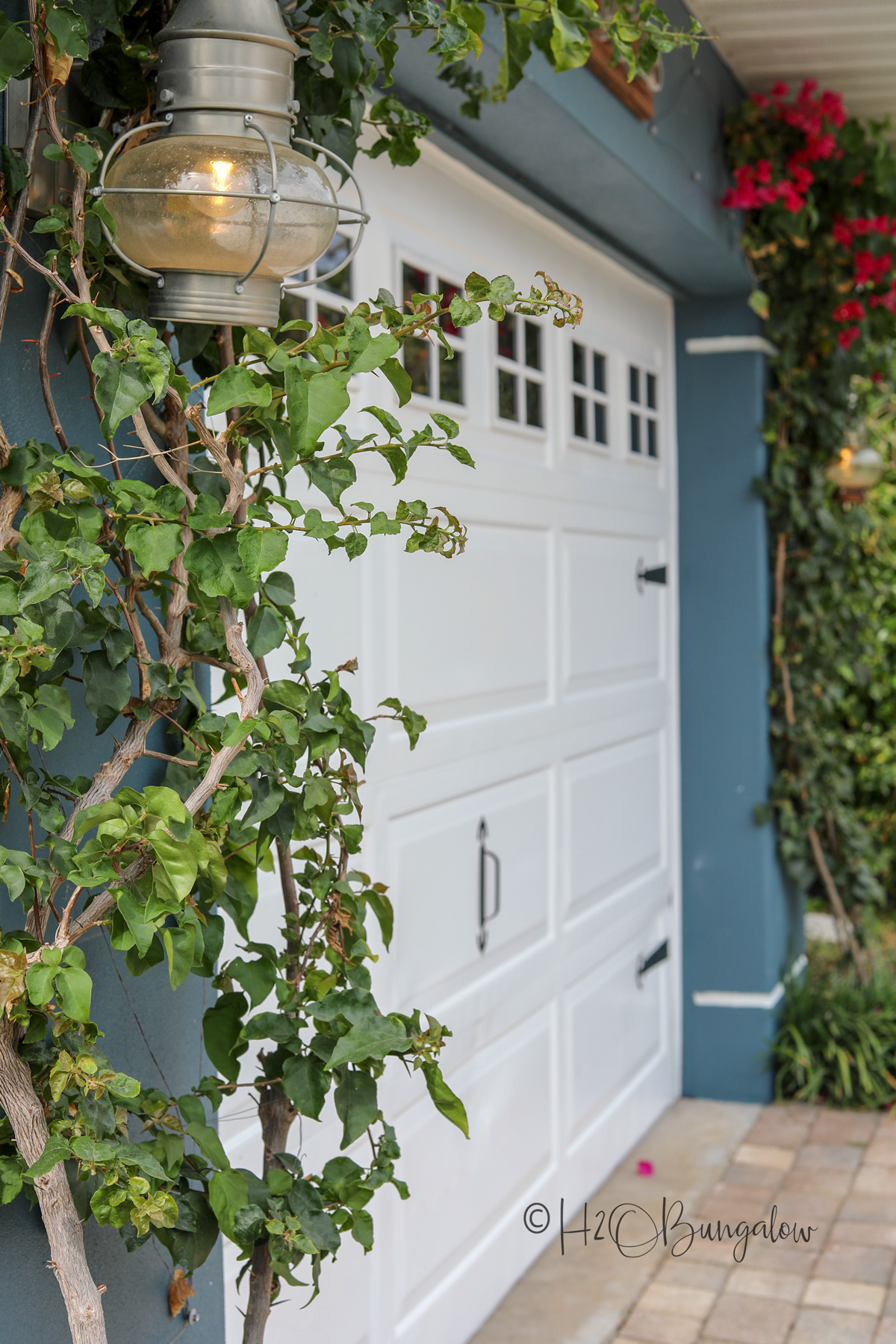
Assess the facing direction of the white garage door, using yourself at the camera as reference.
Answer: facing the viewer and to the right of the viewer

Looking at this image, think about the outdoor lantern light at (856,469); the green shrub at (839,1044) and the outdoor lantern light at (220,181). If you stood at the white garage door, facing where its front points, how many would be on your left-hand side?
2

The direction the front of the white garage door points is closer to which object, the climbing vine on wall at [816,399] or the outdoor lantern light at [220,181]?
the outdoor lantern light

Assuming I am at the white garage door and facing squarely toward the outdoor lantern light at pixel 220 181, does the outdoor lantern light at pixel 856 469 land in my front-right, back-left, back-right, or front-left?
back-left

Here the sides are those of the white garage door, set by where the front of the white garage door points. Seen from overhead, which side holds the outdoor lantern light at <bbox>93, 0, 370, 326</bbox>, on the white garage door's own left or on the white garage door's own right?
on the white garage door's own right

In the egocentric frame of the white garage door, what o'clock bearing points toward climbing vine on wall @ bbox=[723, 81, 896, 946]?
The climbing vine on wall is roughly at 9 o'clock from the white garage door.

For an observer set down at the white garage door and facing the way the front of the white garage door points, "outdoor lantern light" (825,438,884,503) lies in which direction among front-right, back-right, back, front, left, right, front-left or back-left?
left

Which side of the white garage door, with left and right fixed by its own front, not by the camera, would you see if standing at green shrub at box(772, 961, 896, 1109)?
left
